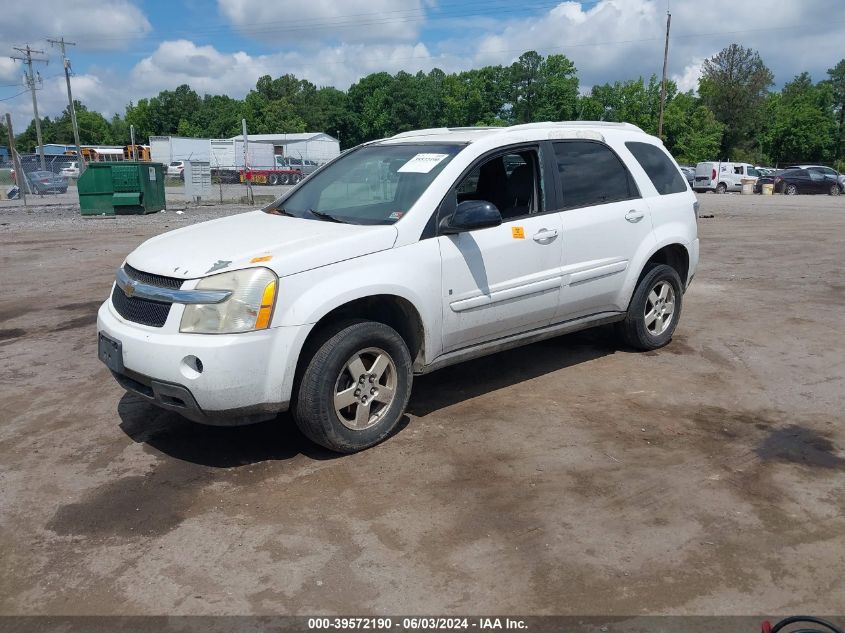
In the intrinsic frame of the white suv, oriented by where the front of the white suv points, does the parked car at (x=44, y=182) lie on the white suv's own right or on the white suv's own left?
on the white suv's own right

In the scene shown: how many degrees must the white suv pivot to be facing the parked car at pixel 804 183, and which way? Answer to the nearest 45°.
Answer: approximately 180°

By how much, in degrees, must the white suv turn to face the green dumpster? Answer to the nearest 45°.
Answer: approximately 90° to its right

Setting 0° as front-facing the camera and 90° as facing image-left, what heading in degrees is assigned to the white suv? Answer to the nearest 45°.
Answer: approximately 45°

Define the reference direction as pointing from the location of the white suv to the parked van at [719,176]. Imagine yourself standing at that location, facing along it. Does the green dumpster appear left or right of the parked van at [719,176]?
left

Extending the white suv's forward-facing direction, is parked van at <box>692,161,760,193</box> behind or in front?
behind
